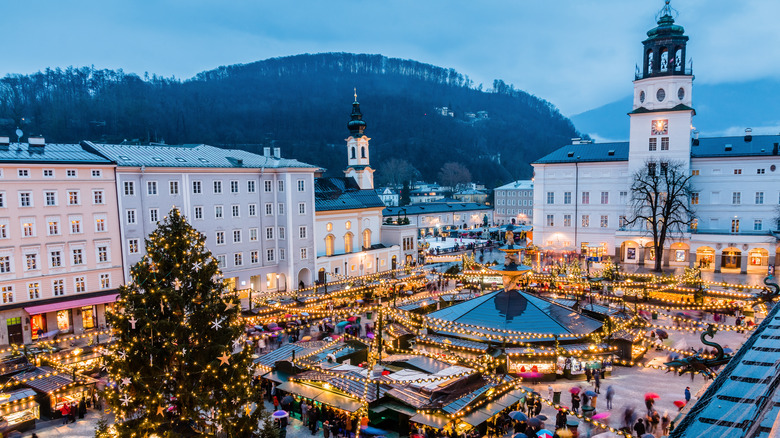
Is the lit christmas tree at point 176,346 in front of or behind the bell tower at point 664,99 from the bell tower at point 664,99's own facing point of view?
in front

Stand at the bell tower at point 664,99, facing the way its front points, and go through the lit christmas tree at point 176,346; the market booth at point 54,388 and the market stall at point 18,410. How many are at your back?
0

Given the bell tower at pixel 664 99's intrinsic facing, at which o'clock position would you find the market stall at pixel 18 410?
The market stall is roughly at 1 o'clock from the bell tower.

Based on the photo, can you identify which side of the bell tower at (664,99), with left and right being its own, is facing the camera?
front

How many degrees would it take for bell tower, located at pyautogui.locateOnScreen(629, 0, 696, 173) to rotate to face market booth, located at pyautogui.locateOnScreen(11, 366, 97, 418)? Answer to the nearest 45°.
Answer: approximately 45° to its right
